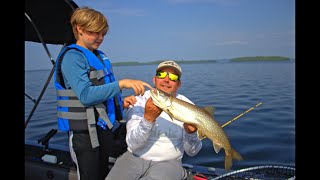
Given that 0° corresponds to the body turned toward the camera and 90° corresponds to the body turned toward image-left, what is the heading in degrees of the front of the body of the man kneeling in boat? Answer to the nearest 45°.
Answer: approximately 0°
